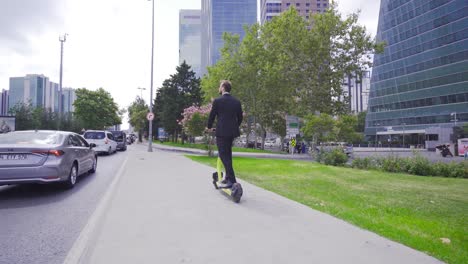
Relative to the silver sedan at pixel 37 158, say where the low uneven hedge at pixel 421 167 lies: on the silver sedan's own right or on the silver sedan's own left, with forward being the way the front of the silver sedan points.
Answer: on the silver sedan's own right

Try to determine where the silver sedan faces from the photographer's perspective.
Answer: facing away from the viewer and to the right of the viewer

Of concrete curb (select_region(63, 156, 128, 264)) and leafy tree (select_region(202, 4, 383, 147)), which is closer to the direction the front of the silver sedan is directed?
the leafy tree

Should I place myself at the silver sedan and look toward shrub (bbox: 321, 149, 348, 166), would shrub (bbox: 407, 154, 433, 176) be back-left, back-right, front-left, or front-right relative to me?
front-right

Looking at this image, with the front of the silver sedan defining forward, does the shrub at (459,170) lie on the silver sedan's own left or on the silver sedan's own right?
on the silver sedan's own right

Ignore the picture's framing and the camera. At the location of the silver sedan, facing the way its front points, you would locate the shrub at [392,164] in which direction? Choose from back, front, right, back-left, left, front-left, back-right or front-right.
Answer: front-right

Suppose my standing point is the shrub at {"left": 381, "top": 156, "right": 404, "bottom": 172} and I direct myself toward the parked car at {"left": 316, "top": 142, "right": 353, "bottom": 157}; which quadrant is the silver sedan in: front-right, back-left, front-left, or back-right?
back-left

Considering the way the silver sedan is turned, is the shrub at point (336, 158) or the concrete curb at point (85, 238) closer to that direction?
the shrub

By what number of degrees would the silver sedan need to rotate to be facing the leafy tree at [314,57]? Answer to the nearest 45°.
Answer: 0° — it already faces it

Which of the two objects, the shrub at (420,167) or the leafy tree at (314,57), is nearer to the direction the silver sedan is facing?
the leafy tree

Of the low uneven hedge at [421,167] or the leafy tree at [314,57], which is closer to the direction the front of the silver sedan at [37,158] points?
the leafy tree

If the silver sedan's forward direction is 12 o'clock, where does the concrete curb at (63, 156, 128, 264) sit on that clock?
The concrete curb is roughly at 4 o'clock from the silver sedan.

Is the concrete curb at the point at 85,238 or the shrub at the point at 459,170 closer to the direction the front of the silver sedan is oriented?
the shrub

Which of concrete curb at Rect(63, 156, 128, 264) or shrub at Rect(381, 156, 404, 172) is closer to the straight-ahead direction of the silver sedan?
the shrub

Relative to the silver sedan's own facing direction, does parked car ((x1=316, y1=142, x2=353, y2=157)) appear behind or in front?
in front

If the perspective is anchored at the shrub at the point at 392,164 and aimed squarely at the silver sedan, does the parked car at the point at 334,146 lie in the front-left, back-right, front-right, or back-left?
back-right
